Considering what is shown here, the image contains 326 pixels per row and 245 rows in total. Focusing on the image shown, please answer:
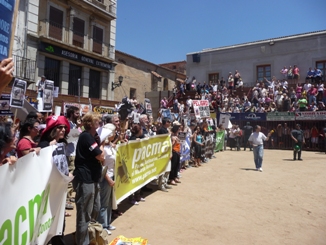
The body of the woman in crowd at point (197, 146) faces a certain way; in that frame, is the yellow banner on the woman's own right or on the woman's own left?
on the woman's own right

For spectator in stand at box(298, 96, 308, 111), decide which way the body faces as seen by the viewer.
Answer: toward the camera

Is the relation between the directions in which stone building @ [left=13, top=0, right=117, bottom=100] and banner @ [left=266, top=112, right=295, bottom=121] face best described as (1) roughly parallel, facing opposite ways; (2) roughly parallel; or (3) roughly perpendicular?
roughly perpendicular

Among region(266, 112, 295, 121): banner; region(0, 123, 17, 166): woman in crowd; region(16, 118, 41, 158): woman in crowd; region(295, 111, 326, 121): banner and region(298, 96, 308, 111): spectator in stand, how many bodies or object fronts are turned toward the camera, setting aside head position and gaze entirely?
3

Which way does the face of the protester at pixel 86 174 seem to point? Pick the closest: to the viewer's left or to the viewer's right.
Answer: to the viewer's right

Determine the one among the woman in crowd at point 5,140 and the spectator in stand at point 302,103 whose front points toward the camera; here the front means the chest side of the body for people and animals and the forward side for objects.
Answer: the spectator in stand

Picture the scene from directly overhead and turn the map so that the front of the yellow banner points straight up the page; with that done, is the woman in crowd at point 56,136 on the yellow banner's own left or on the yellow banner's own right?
on the yellow banner's own right

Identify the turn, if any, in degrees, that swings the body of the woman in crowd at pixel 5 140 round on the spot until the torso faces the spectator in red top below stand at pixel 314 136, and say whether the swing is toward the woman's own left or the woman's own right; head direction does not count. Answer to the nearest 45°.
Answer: approximately 45° to the woman's own left

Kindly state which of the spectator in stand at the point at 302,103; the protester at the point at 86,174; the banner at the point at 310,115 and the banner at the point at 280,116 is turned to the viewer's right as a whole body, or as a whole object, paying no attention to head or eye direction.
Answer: the protester

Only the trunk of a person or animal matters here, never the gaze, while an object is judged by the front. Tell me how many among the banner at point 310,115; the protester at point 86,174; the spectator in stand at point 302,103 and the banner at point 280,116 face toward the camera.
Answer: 3

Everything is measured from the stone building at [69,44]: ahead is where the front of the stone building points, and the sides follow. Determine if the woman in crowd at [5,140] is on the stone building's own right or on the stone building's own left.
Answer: on the stone building's own right

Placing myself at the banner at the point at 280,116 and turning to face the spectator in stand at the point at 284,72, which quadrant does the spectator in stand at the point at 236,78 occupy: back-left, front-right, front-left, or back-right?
front-left

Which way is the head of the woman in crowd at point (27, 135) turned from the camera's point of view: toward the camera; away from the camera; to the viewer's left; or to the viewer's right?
to the viewer's right

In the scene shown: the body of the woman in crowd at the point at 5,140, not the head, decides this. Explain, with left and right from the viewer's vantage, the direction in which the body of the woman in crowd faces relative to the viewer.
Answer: facing to the right of the viewer

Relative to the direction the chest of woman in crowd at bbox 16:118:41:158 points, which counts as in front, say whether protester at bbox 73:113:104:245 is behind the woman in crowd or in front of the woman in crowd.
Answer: in front

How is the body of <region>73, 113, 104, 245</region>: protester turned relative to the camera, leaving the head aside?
to the viewer's right

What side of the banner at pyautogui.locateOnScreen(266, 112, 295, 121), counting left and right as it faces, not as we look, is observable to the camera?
front

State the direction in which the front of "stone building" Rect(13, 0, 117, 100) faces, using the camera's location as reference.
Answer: facing the viewer and to the right of the viewer
